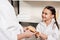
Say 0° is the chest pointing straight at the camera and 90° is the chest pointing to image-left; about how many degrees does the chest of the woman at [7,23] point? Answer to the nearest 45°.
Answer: approximately 270°

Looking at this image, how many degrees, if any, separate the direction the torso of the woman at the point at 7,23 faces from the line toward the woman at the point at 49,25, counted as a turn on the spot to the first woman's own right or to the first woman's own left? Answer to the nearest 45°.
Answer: approximately 45° to the first woman's own left

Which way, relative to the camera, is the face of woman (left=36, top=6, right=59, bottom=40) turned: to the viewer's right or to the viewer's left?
to the viewer's left

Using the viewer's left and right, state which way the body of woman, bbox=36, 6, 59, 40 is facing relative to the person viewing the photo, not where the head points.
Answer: facing the viewer and to the left of the viewer

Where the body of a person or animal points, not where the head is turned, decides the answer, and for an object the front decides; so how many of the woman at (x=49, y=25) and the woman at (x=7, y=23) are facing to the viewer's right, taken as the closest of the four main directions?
1

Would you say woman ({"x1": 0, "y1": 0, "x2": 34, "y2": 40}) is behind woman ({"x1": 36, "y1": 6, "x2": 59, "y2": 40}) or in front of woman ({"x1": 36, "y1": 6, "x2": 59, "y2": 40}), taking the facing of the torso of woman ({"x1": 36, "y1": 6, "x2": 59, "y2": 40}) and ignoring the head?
in front

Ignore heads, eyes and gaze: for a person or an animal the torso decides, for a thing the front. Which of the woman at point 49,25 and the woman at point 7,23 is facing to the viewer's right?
the woman at point 7,23
